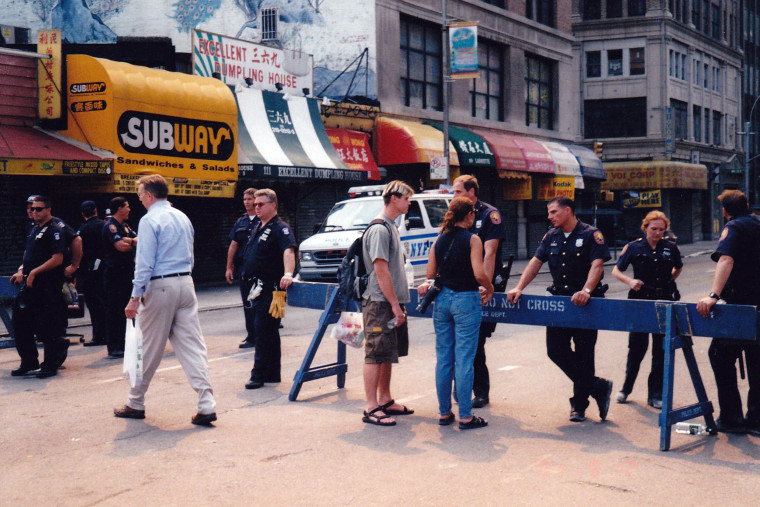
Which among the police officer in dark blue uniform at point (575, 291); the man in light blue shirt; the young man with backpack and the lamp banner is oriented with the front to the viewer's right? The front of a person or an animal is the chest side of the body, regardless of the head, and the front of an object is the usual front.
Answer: the young man with backpack

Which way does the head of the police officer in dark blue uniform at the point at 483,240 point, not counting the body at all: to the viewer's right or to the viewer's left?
to the viewer's left

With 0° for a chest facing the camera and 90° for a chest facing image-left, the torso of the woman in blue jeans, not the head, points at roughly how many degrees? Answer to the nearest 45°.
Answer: approximately 225°

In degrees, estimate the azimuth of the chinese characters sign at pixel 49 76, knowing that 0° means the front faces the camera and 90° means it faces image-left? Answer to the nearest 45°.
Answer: approximately 0°

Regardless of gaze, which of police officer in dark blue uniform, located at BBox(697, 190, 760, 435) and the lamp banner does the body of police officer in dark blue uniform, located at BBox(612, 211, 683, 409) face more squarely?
the police officer in dark blue uniform

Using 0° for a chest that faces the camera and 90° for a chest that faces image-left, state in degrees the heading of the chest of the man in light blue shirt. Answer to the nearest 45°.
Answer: approximately 135°

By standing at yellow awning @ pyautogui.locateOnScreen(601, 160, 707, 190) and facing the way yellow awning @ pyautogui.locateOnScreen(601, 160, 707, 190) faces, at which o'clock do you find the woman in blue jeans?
The woman in blue jeans is roughly at 12 o'clock from the yellow awning.

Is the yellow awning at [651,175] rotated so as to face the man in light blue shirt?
yes

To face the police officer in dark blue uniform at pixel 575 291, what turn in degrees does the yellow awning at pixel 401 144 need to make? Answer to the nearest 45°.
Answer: approximately 45° to its right

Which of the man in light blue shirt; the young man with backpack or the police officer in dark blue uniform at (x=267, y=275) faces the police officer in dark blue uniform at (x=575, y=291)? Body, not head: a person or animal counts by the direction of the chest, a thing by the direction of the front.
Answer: the young man with backpack

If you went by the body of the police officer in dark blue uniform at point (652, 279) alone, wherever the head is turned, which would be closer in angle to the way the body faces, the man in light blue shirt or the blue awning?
the man in light blue shirt
